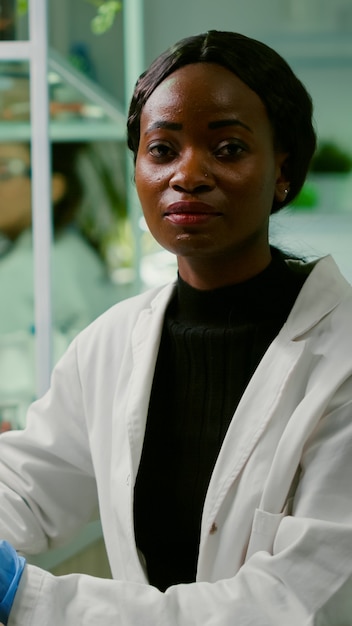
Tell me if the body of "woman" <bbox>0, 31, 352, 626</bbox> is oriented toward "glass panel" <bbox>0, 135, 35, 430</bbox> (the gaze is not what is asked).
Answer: no

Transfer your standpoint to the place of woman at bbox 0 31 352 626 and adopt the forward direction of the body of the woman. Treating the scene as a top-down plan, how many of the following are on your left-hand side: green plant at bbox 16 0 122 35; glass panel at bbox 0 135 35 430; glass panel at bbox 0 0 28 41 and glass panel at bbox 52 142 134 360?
0

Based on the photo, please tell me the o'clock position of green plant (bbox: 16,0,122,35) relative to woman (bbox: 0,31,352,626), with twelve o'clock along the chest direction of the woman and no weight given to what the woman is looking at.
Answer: The green plant is roughly at 4 o'clock from the woman.

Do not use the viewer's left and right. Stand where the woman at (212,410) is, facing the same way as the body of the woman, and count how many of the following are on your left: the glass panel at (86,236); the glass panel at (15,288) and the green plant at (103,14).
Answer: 0

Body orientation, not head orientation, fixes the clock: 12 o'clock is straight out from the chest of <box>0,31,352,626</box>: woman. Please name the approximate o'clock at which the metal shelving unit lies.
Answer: The metal shelving unit is roughly at 4 o'clock from the woman.

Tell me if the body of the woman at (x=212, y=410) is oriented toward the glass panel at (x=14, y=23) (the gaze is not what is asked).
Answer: no

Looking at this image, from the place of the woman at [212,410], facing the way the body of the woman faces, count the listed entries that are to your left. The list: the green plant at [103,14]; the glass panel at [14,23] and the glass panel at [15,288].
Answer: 0

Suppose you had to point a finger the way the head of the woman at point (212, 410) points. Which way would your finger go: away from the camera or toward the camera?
toward the camera

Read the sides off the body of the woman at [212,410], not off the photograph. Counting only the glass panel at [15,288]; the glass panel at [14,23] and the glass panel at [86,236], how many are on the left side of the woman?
0

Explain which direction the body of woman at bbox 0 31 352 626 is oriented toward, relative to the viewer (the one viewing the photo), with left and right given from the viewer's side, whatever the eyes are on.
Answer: facing the viewer and to the left of the viewer

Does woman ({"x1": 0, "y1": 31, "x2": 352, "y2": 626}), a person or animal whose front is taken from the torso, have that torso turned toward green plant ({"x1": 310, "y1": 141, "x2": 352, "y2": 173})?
no
